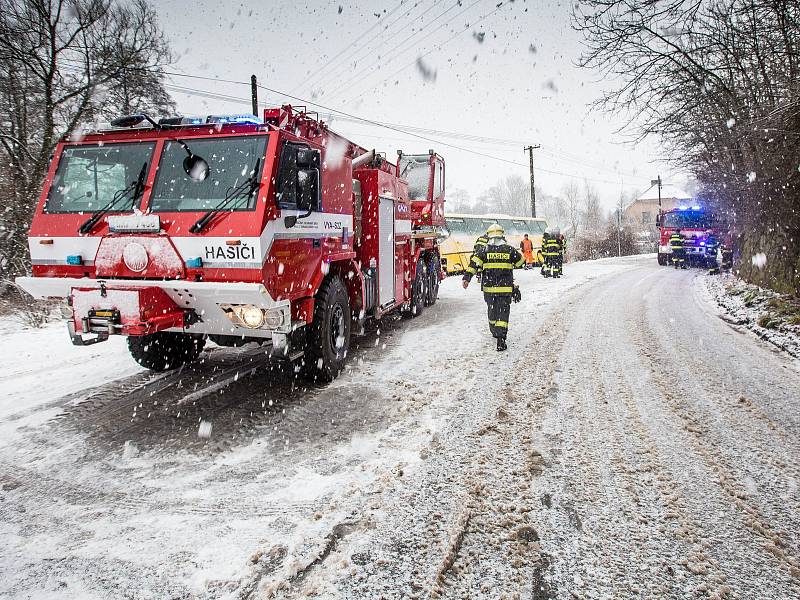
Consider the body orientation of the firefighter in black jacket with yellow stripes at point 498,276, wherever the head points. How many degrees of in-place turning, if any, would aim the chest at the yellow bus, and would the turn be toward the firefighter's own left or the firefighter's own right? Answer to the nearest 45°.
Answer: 0° — they already face it

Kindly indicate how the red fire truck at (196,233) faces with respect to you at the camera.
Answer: facing the viewer and to the left of the viewer

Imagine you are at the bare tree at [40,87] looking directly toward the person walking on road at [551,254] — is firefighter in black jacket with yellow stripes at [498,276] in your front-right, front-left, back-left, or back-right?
front-right

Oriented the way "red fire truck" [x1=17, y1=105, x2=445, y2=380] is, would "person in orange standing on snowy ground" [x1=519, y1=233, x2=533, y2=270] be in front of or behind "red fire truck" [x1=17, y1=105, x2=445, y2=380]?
behind

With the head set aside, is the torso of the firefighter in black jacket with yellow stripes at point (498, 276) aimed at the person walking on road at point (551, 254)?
yes

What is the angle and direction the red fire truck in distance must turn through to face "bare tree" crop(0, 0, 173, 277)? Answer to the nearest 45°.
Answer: approximately 45° to its right

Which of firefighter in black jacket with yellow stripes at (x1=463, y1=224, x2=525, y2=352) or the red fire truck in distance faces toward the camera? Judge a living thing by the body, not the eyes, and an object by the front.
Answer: the red fire truck in distance

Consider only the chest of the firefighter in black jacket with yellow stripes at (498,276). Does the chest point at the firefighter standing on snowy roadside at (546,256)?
yes

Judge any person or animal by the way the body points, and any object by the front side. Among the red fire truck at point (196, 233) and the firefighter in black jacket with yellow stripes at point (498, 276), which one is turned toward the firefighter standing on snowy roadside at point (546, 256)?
the firefighter in black jacket with yellow stripes

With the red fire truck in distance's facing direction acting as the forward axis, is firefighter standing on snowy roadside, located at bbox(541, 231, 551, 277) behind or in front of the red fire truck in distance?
in front

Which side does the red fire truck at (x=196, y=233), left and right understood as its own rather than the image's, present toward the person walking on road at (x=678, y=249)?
back

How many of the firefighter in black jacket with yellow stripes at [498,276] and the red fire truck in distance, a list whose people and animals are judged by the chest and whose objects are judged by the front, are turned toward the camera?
1

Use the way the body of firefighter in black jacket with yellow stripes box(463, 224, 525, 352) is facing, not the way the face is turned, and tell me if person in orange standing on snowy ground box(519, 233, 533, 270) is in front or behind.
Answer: in front

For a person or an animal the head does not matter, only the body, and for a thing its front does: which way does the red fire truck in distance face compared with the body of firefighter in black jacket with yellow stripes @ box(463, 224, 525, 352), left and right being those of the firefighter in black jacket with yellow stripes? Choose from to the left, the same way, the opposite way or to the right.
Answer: the opposite way

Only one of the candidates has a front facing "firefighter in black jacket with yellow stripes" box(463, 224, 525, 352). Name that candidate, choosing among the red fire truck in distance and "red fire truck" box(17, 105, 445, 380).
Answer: the red fire truck in distance

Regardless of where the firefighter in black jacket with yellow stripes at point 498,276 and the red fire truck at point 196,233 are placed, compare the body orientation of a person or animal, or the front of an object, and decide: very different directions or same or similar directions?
very different directions

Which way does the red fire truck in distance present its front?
toward the camera

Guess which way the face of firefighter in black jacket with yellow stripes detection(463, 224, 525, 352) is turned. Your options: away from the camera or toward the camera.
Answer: away from the camera

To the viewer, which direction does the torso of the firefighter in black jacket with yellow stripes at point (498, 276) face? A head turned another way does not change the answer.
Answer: away from the camera

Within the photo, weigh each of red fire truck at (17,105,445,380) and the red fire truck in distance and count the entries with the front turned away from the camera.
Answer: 0
